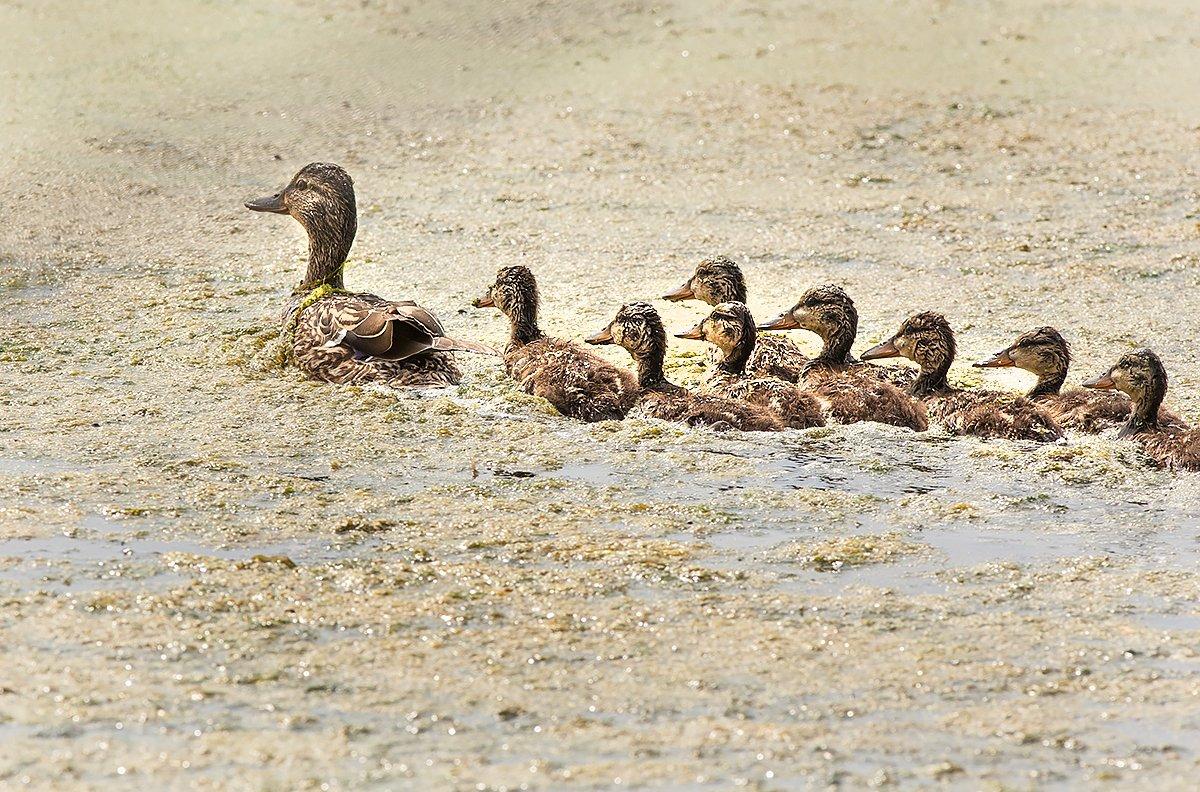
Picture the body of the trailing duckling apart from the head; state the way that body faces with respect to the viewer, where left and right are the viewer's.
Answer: facing to the left of the viewer

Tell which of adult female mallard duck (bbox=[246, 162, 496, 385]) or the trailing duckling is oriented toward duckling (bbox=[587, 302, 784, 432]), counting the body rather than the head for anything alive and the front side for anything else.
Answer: the trailing duckling

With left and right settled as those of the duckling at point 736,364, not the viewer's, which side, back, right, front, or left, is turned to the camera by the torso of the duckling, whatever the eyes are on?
left

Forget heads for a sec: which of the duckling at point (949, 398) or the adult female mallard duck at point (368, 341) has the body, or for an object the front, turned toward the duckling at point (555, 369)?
the duckling at point (949, 398)

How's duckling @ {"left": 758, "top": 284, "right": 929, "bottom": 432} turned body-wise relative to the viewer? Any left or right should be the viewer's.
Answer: facing to the left of the viewer

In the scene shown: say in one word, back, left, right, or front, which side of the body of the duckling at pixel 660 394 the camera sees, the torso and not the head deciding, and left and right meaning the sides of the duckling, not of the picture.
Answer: left

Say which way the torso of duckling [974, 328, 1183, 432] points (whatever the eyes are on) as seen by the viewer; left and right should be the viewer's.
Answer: facing to the left of the viewer

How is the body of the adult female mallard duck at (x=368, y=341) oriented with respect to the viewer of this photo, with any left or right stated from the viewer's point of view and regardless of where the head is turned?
facing to the left of the viewer

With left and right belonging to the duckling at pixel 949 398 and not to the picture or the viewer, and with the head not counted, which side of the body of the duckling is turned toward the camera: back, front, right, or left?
left
